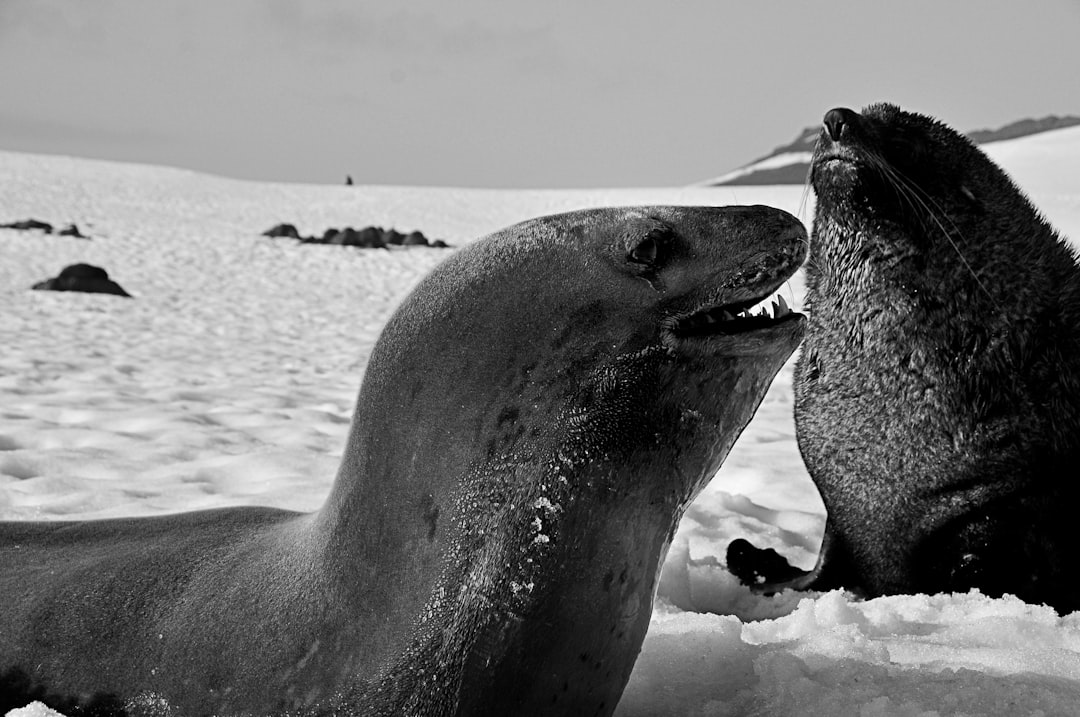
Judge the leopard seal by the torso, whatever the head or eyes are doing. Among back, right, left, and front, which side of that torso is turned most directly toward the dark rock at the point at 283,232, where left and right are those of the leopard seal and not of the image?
left

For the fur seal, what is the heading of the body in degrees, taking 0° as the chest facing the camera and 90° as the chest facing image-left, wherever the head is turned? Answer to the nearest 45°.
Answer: approximately 45°

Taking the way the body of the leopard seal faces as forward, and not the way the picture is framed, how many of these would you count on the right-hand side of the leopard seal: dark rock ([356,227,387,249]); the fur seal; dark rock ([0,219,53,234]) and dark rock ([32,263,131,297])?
0

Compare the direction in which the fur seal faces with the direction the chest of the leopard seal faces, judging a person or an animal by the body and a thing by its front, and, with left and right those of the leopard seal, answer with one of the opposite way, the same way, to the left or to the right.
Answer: the opposite way

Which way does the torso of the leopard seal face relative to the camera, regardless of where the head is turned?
to the viewer's right

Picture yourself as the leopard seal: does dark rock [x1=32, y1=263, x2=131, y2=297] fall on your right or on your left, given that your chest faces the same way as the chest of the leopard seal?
on your left

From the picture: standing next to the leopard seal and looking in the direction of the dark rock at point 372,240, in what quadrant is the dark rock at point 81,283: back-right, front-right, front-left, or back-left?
front-left

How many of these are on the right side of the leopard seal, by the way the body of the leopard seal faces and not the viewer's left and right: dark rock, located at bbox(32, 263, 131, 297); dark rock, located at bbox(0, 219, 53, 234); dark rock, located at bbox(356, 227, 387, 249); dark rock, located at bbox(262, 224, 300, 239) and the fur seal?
0

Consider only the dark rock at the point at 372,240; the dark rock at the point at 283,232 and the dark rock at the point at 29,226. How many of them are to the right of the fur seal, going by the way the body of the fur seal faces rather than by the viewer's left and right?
3

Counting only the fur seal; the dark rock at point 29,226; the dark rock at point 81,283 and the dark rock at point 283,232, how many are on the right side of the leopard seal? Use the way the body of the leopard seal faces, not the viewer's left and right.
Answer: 0

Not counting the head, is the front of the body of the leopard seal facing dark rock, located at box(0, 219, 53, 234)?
no

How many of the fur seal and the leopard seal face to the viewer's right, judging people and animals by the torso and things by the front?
1

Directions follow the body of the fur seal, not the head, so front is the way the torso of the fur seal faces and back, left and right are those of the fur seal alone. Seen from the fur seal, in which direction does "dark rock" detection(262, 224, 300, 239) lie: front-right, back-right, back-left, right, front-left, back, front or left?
right

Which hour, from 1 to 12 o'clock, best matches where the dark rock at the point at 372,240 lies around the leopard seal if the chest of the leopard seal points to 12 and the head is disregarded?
The dark rock is roughly at 9 o'clock from the leopard seal.

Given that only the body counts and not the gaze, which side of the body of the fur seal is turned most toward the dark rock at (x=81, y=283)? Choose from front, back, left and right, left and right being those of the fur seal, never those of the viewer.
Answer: right
